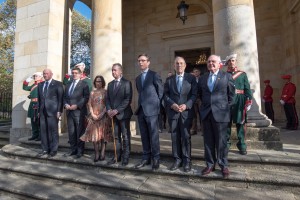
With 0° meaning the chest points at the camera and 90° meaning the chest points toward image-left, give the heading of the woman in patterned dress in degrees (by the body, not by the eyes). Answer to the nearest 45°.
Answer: approximately 0°

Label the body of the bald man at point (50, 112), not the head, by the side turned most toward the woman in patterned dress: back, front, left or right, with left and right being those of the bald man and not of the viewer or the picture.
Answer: left

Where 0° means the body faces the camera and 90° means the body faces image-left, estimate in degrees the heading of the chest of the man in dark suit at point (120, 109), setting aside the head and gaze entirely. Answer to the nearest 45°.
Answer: approximately 45°

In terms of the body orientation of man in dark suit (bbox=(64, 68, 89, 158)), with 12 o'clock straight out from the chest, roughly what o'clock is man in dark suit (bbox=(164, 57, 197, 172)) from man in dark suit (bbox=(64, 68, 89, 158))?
man in dark suit (bbox=(164, 57, 197, 172)) is roughly at 9 o'clock from man in dark suit (bbox=(64, 68, 89, 158)).

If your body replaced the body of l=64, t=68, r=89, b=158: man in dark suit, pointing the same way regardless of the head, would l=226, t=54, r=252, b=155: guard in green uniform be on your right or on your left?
on your left

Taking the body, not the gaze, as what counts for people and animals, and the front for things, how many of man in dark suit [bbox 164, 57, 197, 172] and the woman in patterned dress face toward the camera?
2

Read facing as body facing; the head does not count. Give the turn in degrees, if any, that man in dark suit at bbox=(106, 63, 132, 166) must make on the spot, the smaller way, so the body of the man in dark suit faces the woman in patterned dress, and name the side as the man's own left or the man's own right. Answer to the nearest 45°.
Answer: approximately 90° to the man's own right

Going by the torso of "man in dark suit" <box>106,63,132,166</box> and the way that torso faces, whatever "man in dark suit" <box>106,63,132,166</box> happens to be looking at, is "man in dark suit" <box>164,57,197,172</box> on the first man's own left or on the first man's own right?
on the first man's own left

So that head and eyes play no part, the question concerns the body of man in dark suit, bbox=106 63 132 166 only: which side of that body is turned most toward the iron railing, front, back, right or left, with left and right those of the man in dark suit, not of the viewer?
right

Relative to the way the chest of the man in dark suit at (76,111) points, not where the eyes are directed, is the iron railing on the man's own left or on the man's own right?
on the man's own right

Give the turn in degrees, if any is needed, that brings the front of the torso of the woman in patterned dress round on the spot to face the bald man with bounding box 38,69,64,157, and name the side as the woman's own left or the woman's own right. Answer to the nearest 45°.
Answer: approximately 135° to the woman's own right
